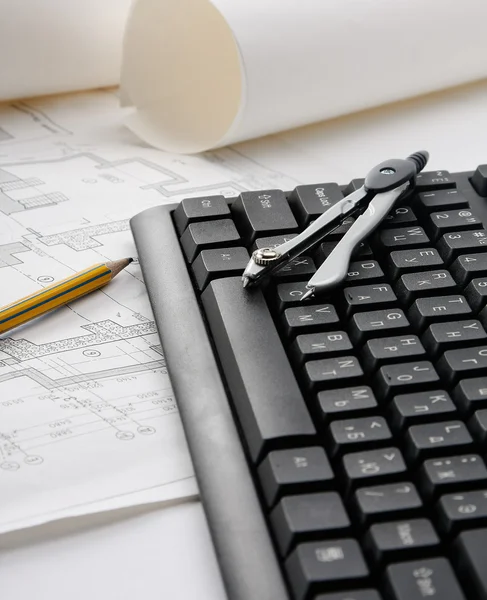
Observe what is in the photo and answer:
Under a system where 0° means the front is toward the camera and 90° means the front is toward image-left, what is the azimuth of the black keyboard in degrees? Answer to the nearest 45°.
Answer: approximately 90°
